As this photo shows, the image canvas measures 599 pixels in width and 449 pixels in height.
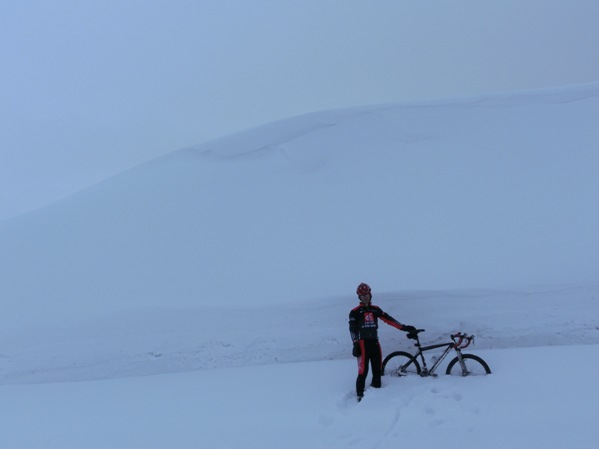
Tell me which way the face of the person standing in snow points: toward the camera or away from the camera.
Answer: toward the camera

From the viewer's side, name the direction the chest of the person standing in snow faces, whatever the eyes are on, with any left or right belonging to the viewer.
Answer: facing the viewer

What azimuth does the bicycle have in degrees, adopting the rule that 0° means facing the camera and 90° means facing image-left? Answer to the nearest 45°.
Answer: approximately 270°
